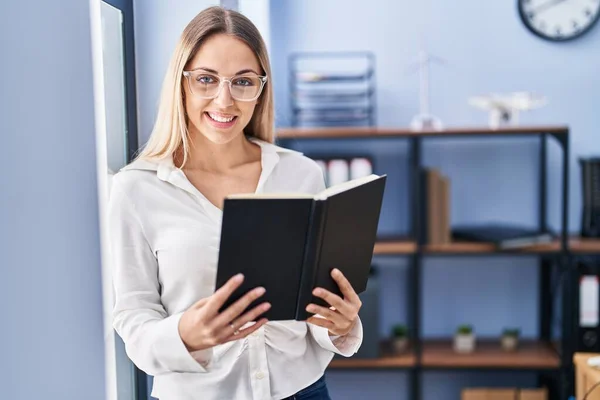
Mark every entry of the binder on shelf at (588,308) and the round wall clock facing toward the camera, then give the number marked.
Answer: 2

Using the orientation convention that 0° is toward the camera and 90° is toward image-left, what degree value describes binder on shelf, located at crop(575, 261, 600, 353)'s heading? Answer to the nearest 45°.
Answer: approximately 0°

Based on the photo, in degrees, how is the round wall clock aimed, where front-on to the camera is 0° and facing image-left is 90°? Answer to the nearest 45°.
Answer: approximately 0°
